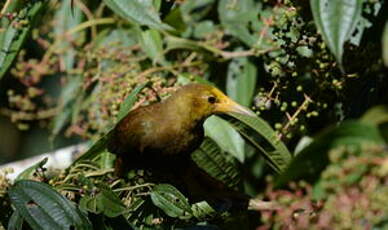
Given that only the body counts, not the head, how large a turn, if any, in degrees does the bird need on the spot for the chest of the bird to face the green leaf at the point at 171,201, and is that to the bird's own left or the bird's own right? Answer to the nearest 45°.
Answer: approximately 90° to the bird's own right

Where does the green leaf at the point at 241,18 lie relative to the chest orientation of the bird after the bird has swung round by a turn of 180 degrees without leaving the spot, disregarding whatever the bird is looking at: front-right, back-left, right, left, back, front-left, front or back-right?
back-right

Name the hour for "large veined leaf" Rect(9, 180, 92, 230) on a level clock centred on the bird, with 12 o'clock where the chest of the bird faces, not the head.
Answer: The large veined leaf is roughly at 4 o'clock from the bird.

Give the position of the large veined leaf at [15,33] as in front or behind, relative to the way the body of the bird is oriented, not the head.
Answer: behind

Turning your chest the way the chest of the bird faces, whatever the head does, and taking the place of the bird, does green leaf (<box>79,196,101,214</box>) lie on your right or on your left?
on your right

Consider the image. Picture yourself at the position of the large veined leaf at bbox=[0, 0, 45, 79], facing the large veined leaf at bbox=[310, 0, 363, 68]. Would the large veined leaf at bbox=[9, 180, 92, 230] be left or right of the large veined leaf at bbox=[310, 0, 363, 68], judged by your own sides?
right

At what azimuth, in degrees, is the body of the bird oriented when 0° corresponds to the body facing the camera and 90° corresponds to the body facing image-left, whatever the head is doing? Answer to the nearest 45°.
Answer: approximately 270°

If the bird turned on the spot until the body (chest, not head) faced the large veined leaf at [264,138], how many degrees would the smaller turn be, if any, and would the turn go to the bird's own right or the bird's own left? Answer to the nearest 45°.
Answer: approximately 45° to the bird's own right
